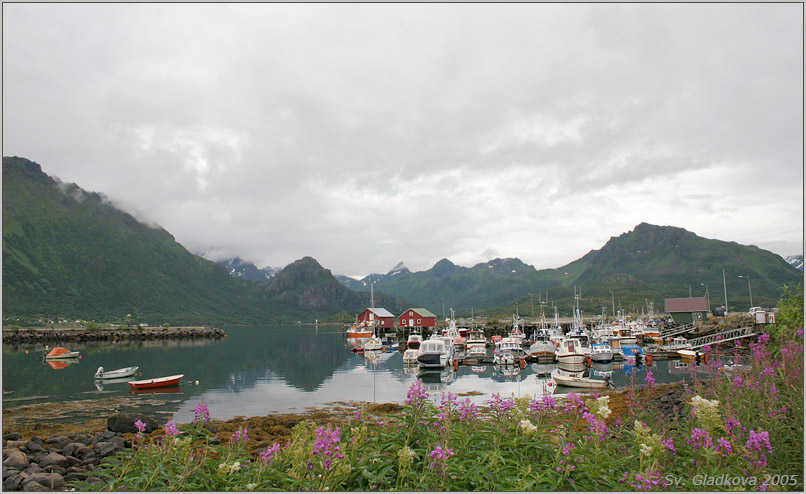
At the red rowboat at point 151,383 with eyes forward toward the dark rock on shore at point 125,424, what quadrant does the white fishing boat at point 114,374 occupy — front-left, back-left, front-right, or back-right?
back-right

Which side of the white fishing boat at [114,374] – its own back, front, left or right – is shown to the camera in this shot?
right

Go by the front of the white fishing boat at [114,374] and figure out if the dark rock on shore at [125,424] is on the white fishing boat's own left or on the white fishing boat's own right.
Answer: on the white fishing boat's own right

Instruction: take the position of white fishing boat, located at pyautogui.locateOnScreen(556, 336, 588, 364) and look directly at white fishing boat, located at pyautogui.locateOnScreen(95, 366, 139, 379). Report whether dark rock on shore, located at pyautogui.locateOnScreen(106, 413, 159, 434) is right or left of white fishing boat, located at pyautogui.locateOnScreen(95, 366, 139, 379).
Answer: left

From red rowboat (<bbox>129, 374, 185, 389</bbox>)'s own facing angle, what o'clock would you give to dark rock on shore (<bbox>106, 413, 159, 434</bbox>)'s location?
The dark rock on shore is roughly at 3 o'clock from the red rowboat.

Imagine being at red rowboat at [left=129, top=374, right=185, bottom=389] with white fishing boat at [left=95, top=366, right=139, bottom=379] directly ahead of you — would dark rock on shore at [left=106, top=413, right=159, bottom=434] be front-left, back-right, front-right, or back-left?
back-left

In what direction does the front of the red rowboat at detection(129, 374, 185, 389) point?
to the viewer's right

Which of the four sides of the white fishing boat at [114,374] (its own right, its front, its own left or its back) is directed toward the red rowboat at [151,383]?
right
